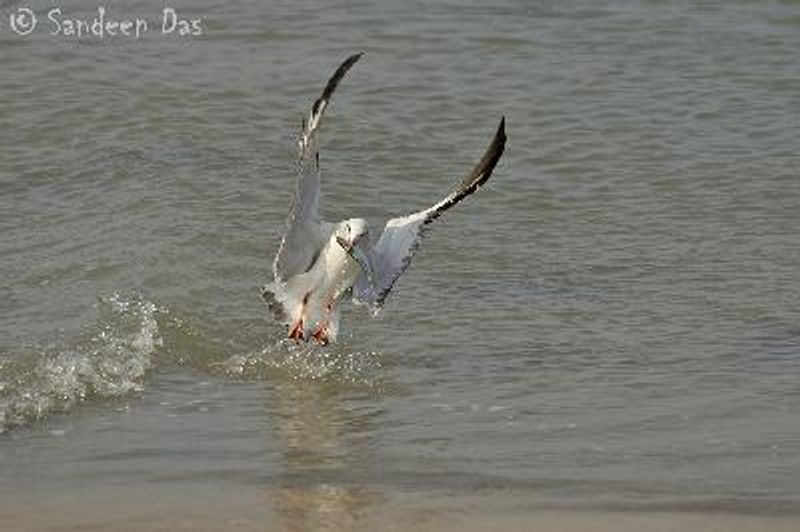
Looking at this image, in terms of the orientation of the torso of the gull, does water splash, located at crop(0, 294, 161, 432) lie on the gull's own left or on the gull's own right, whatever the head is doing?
on the gull's own right

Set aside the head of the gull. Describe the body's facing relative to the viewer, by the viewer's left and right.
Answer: facing the viewer and to the right of the viewer
